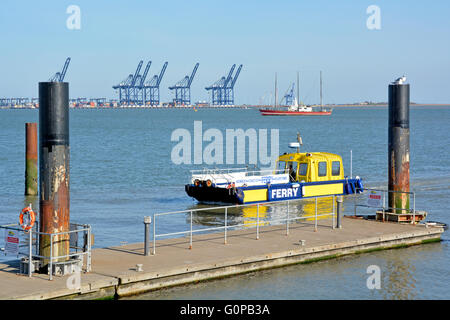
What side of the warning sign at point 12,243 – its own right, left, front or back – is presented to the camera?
front

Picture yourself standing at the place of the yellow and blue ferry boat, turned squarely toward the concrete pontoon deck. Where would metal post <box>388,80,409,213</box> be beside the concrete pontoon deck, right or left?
left

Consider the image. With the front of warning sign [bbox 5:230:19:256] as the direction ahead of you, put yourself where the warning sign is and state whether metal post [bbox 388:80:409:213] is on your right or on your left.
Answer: on your left

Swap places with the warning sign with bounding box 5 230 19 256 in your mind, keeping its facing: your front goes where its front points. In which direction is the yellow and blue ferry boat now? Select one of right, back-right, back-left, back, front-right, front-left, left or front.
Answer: back-left

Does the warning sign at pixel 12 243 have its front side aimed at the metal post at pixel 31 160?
no

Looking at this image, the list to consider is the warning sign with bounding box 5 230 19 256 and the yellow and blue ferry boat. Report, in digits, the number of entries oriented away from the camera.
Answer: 0
